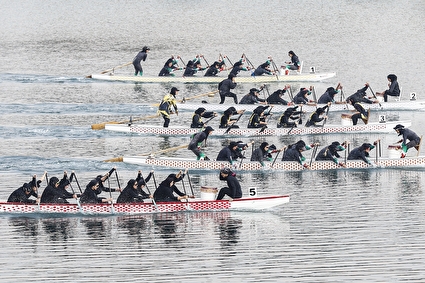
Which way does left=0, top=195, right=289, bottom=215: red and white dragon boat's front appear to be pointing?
to the viewer's right

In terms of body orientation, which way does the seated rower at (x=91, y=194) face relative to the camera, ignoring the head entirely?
to the viewer's right

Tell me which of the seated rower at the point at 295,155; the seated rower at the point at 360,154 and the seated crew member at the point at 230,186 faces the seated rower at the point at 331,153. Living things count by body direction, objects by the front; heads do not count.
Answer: the seated rower at the point at 295,155

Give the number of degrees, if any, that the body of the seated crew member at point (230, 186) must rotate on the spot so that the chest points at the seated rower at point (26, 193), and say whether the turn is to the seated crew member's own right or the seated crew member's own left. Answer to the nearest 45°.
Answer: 0° — they already face them

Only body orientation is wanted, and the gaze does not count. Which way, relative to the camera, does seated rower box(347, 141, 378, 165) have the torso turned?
to the viewer's right

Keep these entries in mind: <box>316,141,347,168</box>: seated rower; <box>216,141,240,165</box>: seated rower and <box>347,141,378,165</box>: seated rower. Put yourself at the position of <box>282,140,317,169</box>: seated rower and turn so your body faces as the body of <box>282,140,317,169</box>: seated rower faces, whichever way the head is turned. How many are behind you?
1

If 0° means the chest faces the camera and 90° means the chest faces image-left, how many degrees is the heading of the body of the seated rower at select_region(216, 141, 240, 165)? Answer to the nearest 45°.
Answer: approximately 270°

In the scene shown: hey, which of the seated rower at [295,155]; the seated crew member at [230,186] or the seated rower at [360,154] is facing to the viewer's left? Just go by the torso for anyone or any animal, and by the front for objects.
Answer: the seated crew member at [230,186]

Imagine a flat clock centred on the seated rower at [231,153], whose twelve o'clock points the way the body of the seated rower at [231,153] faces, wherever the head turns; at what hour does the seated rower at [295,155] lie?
the seated rower at [295,155] is roughly at 12 o'clock from the seated rower at [231,153].

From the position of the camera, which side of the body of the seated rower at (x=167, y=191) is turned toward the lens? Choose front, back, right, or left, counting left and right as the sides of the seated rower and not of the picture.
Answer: right

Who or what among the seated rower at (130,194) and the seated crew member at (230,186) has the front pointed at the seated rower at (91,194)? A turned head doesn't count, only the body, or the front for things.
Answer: the seated crew member at (230,186)

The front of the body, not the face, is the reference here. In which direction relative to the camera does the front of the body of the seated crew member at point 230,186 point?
to the viewer's left
